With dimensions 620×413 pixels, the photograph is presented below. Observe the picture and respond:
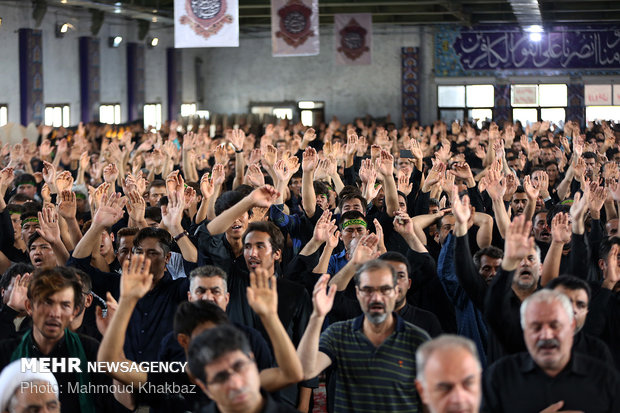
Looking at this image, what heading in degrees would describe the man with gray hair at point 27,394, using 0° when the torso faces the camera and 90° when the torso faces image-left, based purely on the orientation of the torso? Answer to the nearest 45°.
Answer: approximately 315°

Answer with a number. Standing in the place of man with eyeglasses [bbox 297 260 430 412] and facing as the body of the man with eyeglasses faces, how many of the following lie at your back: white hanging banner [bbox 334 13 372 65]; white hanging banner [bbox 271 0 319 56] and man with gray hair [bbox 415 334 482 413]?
2

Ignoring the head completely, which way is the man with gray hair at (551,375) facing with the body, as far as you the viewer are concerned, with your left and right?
facing the viewer

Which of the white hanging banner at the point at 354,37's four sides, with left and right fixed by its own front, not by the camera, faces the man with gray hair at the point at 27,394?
front

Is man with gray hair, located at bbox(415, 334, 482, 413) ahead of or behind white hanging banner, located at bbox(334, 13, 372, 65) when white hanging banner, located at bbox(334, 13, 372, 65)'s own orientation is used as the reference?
ahead

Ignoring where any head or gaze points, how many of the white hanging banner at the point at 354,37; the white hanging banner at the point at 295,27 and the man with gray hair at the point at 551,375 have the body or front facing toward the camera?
3

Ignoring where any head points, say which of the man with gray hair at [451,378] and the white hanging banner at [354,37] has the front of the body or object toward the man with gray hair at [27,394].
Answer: the white hanging banner

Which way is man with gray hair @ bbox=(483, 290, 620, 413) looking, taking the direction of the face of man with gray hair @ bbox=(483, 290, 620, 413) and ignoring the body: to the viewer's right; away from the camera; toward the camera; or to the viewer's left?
toward the camera

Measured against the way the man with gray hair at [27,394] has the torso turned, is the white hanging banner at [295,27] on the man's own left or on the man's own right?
on the man's own left

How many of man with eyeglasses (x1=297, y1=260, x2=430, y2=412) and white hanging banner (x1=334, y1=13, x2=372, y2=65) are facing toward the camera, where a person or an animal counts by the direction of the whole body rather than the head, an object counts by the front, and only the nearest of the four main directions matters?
2

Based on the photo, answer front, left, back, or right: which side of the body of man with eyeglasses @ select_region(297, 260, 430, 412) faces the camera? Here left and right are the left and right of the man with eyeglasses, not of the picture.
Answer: front

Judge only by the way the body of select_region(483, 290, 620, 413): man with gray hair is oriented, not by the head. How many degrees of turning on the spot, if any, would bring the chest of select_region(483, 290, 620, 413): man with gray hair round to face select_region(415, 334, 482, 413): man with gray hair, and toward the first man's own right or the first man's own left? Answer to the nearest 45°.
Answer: approximately 45° to the first man's own right

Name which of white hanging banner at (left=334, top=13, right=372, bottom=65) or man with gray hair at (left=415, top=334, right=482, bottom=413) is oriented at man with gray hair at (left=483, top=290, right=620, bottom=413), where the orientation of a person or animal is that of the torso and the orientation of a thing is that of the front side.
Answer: the white hanging banner

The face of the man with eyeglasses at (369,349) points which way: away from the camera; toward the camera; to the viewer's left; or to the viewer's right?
toward the camera

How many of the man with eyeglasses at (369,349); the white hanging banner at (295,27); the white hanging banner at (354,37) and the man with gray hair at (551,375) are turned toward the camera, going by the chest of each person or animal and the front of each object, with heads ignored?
4
